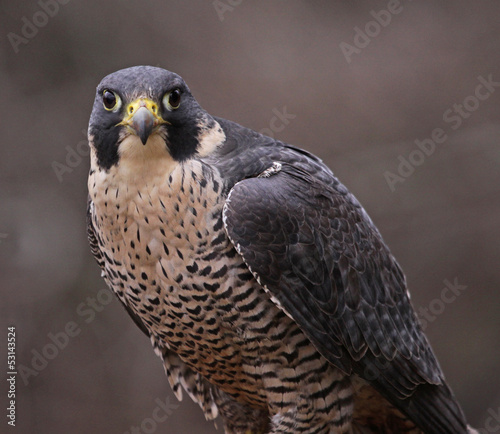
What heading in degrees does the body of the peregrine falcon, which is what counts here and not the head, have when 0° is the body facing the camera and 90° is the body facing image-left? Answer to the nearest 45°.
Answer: approximately 45°
